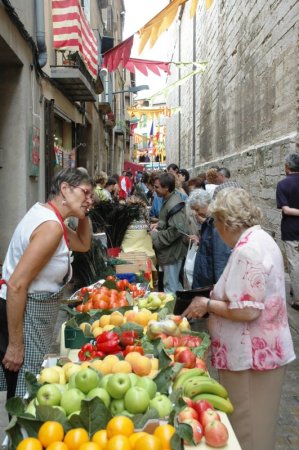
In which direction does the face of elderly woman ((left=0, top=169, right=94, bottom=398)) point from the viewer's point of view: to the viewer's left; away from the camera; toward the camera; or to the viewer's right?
to the viewer's right

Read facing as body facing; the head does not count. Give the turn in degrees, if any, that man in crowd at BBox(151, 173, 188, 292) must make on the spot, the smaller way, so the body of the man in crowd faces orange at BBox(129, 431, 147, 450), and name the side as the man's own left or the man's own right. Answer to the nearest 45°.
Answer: approximately 90° to the man's own left

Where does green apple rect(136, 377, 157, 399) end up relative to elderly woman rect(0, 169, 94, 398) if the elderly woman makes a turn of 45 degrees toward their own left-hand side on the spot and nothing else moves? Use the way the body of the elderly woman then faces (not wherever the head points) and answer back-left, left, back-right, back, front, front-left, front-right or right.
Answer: right

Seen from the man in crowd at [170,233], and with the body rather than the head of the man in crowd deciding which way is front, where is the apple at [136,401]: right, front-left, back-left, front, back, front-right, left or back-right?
left

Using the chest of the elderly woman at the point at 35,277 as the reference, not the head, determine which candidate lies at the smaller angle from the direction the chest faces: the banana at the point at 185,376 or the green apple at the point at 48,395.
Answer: the banana

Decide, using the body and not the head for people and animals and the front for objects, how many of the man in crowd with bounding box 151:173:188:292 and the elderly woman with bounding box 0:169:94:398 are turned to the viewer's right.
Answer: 1

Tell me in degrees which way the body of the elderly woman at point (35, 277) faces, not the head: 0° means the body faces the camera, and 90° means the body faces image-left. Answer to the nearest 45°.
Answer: approximately 270°

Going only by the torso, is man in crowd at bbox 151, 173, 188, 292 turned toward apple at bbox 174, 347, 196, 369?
no

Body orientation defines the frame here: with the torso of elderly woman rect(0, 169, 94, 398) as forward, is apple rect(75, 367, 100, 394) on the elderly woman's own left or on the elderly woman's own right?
on the elderly woman's own right

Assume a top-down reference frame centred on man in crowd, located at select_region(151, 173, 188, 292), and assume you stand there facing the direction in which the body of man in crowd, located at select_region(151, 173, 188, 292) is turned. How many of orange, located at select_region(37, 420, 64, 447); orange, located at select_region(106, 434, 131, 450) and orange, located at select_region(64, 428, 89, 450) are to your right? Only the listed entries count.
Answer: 0

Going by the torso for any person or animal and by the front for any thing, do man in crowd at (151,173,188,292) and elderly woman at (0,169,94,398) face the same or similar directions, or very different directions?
very different directions

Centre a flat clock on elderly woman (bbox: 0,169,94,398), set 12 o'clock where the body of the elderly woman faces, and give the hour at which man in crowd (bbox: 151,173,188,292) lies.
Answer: The man in crowd is roughly at 10 o'clock from the elderly woman.

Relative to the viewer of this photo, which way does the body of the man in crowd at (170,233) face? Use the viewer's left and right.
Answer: facing to the left of the viewer
